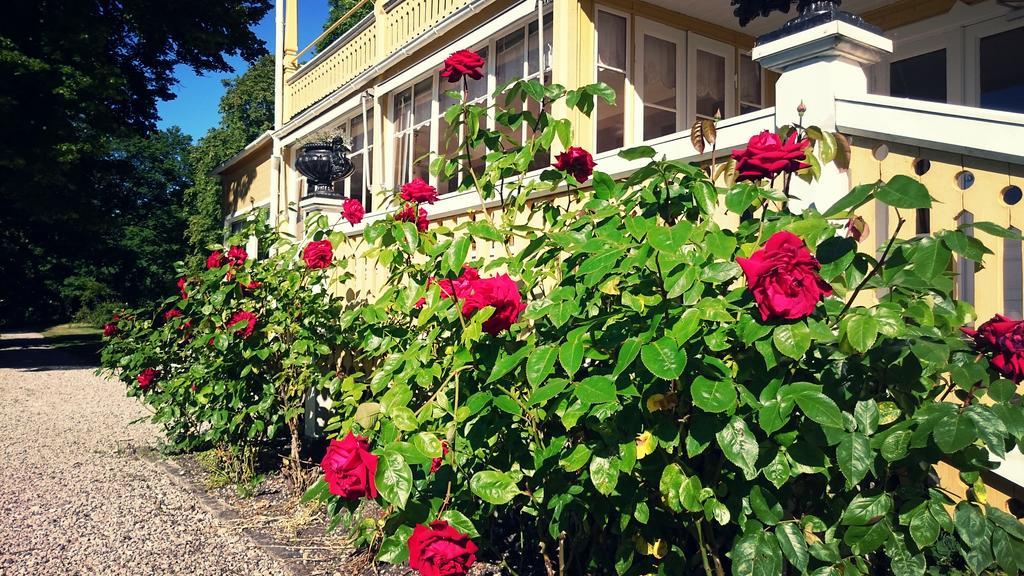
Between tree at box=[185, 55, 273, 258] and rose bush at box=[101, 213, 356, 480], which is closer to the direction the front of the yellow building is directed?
the rose bush

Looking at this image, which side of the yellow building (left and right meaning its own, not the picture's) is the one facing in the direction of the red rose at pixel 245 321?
front

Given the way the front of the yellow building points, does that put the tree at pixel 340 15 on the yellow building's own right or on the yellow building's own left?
on the yellow building's own right

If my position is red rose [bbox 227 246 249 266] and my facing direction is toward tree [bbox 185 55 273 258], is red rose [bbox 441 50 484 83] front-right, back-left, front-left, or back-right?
back-right

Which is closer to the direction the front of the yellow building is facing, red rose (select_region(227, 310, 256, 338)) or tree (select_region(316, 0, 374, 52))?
the red rose

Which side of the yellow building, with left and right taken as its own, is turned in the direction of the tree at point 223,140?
right

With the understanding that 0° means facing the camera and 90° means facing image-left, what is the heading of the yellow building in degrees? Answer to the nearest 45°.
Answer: approximately 45°

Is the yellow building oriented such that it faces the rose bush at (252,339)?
yes

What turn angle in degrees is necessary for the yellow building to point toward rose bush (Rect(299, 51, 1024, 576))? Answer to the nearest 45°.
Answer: approximately 45° to its left
